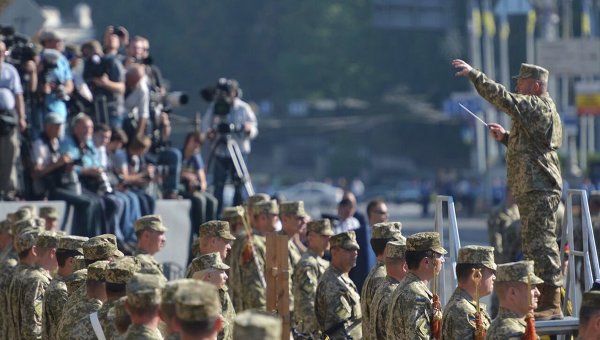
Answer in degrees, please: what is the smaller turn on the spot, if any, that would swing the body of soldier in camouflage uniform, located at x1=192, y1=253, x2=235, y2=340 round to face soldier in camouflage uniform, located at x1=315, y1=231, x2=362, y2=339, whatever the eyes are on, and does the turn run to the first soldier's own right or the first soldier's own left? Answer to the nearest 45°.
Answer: approximately 45° to the first soldier's own left

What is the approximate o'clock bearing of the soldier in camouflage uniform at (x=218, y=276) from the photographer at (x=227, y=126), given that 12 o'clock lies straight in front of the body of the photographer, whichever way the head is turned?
The soldier in camouflage uniform is roughly at 12 o'clock from the photographer.

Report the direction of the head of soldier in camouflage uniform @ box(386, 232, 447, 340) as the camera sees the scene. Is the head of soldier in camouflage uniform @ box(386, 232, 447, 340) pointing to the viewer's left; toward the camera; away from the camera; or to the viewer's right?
to the viewer's right

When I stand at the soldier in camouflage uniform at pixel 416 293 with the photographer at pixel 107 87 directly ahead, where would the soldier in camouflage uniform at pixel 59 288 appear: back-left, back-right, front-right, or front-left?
front-left

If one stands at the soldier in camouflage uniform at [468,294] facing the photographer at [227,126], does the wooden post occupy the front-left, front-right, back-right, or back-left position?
front-left

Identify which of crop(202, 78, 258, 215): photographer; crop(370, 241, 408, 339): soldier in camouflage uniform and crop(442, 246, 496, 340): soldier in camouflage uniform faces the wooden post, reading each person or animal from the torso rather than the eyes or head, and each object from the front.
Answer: the photographer
